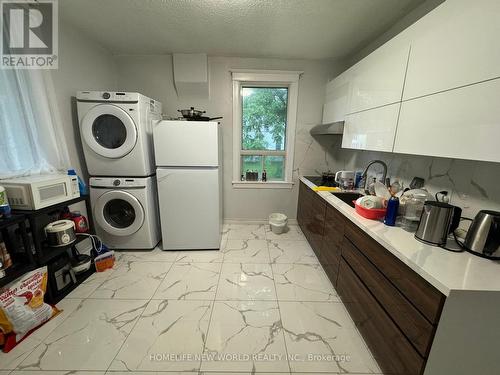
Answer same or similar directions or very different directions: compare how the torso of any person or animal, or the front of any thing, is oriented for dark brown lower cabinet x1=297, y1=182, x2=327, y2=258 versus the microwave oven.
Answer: very different directions

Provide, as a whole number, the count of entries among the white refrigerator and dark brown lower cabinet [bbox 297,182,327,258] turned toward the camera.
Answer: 1

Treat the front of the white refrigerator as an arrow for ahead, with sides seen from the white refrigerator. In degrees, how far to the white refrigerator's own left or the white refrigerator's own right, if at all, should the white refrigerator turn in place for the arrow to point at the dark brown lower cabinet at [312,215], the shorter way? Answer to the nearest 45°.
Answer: approximately 90° to the white refrigerator's own left

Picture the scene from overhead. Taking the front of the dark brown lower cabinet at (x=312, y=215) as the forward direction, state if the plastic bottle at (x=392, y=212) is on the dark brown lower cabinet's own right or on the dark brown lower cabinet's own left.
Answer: on the dark brown lower cabinet's own left

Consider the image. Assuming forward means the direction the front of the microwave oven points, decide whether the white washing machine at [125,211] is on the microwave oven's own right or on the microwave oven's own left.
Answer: on the microwave oven's own left

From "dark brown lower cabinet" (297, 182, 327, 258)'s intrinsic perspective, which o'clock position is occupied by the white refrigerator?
The white refrigerator is roughly at 11 o'clock from the dark brown lower cabinet.

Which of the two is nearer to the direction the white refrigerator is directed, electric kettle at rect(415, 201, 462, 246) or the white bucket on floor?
the electric kettle

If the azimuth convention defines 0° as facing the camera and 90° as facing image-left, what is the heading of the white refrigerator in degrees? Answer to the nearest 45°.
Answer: approximately 0°

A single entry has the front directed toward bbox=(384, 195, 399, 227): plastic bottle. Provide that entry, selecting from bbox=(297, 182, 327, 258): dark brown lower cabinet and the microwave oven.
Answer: the microwave oven

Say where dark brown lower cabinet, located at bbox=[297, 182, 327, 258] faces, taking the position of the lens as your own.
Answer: facing to the left of the viewer
